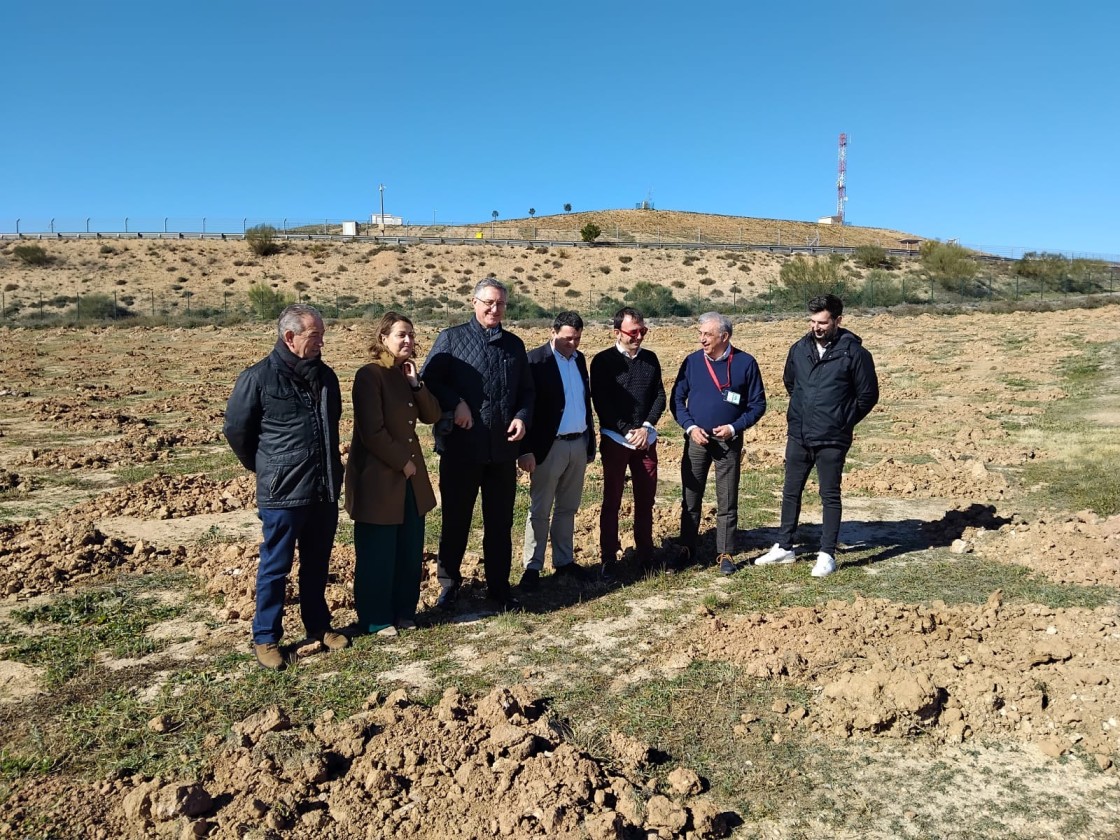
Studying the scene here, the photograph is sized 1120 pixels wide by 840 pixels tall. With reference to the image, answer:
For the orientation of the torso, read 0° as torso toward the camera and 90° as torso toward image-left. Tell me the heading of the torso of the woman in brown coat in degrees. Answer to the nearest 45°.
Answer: approximately 315°

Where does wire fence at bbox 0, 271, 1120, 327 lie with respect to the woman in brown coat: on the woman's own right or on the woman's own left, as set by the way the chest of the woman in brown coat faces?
on the woman's own left

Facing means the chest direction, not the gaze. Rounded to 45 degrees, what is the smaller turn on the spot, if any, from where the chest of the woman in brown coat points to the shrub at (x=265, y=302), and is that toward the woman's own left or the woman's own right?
approximately 135° to the woman's own left

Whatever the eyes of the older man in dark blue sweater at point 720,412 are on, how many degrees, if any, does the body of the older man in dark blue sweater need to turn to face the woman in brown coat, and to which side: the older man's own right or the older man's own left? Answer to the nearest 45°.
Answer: approximately 45° to the older man's own right

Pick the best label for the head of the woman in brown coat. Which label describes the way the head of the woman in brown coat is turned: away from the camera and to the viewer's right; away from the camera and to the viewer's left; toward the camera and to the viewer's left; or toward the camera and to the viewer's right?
toward the camera and to the viewer's right

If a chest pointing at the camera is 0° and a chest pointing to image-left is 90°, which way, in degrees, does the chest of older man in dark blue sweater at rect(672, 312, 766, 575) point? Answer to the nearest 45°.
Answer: approximately 0°

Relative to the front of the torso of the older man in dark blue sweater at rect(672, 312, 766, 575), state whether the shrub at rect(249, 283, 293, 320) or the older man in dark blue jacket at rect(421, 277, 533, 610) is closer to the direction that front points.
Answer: the older man in dark blue jacket

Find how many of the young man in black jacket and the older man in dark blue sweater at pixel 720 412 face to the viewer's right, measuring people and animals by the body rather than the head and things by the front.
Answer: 0

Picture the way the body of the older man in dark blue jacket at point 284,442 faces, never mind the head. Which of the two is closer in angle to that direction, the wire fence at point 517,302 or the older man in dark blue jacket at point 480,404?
the older man in dark blue jacket
